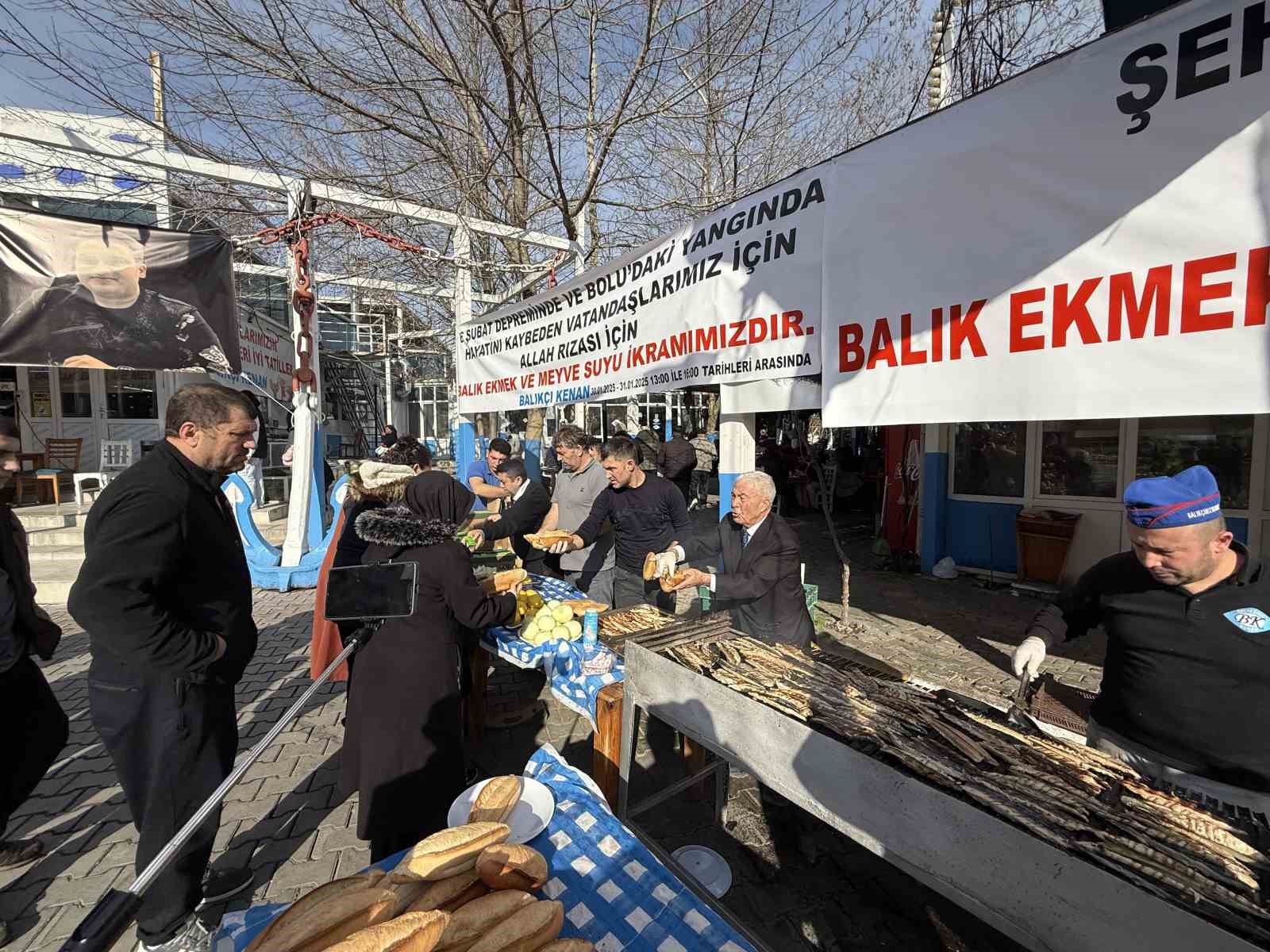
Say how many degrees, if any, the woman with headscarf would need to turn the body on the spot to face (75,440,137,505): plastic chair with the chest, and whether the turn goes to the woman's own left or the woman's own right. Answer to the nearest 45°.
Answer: approximately 90° to the woman's own left

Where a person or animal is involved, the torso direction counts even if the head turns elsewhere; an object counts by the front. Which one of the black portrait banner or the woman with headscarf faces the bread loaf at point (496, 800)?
the black portrait banner

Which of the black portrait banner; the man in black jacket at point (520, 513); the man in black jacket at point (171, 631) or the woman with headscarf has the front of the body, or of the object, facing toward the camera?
the black portrait banner

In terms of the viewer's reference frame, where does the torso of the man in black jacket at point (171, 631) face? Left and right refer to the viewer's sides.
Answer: facing to the right of the viewer

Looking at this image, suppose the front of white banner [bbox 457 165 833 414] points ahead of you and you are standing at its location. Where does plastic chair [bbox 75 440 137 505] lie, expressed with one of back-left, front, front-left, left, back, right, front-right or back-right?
right

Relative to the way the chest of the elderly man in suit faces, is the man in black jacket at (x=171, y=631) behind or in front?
in front

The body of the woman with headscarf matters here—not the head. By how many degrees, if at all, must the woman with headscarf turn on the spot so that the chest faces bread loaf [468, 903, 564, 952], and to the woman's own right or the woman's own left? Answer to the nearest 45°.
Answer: approximately 135° to the woman's own right

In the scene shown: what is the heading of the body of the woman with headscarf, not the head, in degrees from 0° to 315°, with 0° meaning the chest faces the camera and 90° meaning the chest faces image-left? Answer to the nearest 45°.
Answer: approximately 225°

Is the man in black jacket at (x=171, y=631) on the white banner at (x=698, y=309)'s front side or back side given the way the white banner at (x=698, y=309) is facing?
on the front side

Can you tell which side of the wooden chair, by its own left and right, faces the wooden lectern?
left

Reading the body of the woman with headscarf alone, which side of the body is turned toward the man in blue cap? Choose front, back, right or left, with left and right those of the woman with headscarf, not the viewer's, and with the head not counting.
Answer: right

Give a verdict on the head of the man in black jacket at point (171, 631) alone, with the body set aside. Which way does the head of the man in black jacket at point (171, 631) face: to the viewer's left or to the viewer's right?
to the viewer's right

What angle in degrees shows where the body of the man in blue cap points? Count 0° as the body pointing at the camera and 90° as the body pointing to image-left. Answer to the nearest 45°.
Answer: approximately 45°

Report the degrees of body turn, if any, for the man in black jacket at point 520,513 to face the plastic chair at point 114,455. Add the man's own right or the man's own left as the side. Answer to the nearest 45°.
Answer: approximately 45° to the man's own right

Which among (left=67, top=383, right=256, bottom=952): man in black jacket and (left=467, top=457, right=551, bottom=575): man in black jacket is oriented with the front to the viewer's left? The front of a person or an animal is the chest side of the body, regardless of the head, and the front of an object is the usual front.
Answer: (left=467, top=457, right=551, bottom=575): man in black jacket

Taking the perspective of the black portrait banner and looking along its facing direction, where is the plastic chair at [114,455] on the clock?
The plastic chair is roughly at 6 o'clock from the black portrait banner.

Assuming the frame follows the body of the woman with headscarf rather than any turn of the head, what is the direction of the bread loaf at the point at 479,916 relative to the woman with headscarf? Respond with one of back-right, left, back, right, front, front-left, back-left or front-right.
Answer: back-right
